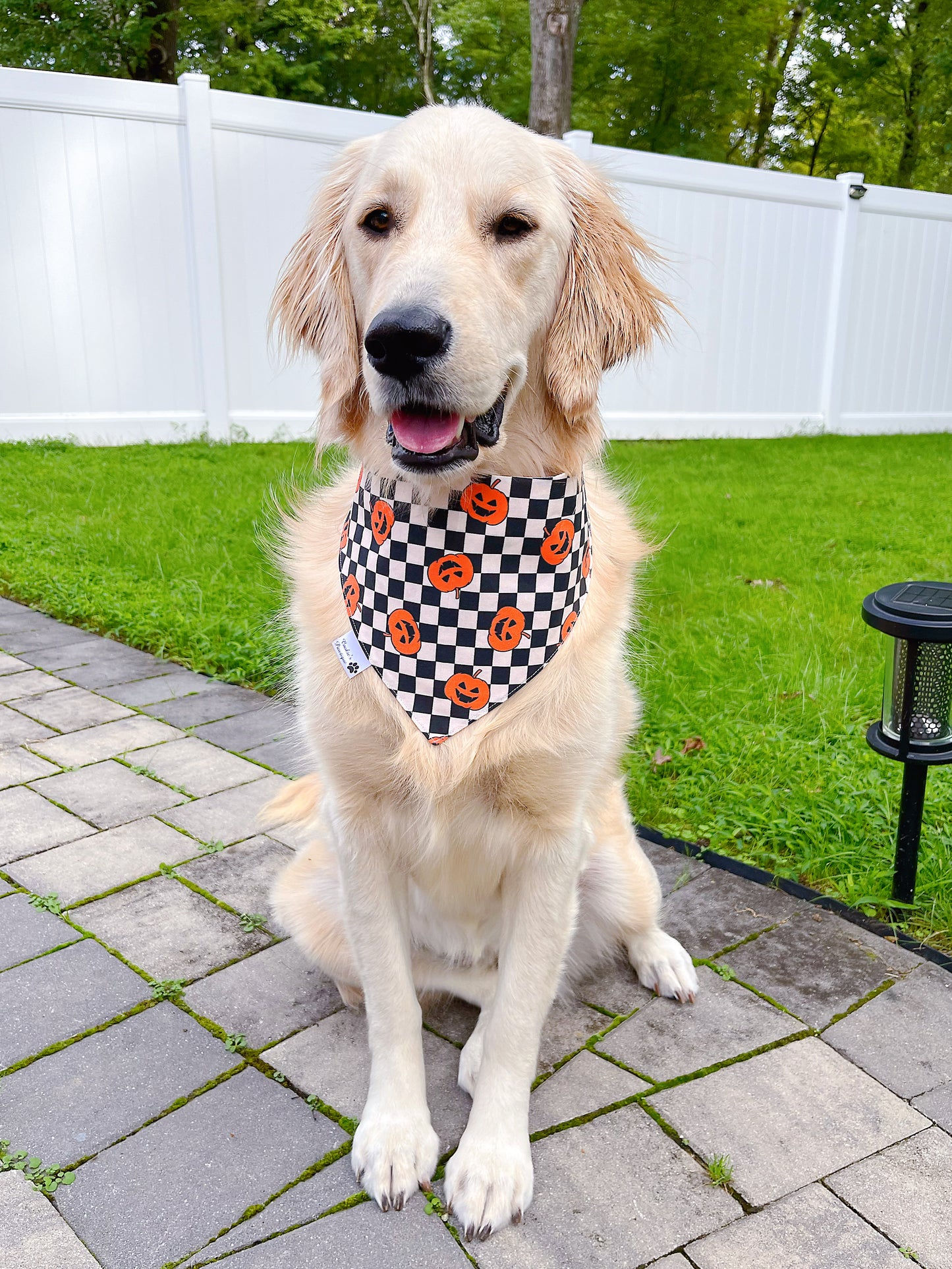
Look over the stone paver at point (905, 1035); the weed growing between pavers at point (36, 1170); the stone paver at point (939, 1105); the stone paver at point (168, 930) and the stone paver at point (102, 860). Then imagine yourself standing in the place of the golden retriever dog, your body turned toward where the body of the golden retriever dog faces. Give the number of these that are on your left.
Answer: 2

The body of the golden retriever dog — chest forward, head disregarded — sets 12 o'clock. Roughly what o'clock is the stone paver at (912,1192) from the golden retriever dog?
The stone paver is roughly at 10 o'clock from the golden retriever dog.

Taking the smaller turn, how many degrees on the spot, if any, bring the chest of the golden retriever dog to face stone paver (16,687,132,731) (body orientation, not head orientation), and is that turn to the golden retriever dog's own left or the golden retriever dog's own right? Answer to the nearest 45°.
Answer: approximately 135° to the golden retriever dog's own right

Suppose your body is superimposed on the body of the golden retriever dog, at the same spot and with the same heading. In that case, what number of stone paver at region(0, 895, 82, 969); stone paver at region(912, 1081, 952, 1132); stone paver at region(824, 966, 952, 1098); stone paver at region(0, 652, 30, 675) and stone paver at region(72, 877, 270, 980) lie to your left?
2

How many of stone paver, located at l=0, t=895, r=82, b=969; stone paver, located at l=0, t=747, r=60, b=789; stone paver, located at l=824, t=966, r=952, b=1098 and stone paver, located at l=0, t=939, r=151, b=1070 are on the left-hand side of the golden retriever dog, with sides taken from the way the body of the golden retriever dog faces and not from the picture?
1

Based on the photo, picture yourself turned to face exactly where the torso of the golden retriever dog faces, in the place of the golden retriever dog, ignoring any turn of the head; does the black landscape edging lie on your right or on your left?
on your left

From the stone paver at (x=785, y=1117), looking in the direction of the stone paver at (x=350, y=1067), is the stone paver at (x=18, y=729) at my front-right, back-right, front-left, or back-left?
front-right

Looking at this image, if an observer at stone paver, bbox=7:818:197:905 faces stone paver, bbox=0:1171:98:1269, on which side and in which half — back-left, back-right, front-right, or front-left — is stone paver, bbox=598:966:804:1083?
front-left

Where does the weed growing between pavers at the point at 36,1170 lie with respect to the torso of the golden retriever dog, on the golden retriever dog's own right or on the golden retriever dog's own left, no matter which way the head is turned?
on the golden retriever dog's own right

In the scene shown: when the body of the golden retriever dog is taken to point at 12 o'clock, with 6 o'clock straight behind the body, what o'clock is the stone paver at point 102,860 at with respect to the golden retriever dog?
The stone paver is roughly at 4 o'clock from the golden retriever dog.

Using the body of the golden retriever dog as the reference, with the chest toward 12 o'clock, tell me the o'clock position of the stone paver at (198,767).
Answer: The stone paver is roughly at 5 o'clock from the golden retriever dog.

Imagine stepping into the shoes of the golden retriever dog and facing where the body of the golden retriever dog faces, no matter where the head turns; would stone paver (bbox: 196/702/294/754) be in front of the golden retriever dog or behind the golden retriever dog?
behind

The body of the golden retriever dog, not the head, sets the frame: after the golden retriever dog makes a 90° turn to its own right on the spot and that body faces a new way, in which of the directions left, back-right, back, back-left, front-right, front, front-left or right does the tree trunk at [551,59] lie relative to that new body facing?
right

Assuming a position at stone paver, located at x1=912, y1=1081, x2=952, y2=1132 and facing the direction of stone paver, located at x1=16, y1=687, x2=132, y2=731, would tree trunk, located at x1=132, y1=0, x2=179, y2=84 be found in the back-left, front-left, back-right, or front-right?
front-right

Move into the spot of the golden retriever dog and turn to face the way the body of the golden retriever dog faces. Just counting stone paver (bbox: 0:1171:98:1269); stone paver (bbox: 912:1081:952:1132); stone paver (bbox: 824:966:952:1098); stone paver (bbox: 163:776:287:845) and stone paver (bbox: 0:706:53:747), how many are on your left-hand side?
2

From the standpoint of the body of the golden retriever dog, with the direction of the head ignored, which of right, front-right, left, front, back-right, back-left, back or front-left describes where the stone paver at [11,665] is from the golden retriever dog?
back-right

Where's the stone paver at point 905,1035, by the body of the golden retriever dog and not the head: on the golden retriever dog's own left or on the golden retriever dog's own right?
on the golden retriever dog's own left

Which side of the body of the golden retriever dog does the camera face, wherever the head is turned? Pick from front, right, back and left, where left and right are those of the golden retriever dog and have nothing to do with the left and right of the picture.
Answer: front
